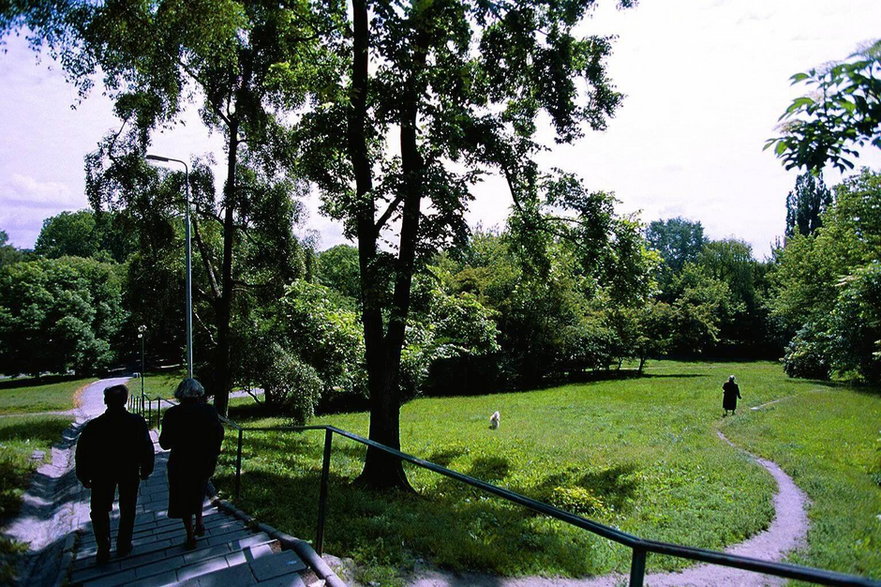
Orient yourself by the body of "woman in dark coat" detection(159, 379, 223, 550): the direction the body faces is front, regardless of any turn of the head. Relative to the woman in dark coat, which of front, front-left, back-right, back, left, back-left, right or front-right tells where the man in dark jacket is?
left

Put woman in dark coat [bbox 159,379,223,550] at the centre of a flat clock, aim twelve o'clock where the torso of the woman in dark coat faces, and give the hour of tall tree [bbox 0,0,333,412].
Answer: The tall tree is roughly at 12 o'clock from the woman in dark coat.

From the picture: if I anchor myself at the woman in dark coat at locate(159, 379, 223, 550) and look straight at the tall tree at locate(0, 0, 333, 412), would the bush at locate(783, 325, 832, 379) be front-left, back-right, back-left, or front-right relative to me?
front-right

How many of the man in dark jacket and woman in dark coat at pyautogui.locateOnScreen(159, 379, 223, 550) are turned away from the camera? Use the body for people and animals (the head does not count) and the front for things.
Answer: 2

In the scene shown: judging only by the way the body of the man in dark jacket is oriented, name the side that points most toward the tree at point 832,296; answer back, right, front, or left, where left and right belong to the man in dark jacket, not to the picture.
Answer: right

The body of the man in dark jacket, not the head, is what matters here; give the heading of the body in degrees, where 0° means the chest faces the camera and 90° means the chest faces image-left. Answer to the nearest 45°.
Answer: approximately 180°

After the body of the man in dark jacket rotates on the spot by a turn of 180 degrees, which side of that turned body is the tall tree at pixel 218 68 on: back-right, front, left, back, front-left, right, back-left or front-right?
back

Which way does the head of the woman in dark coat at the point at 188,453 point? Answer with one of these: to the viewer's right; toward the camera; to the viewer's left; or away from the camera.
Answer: away from the camera

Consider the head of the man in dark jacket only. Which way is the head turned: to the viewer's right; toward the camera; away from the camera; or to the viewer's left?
away from the camera

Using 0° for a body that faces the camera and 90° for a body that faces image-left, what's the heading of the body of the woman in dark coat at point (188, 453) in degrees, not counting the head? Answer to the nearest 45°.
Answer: approximately 180°
